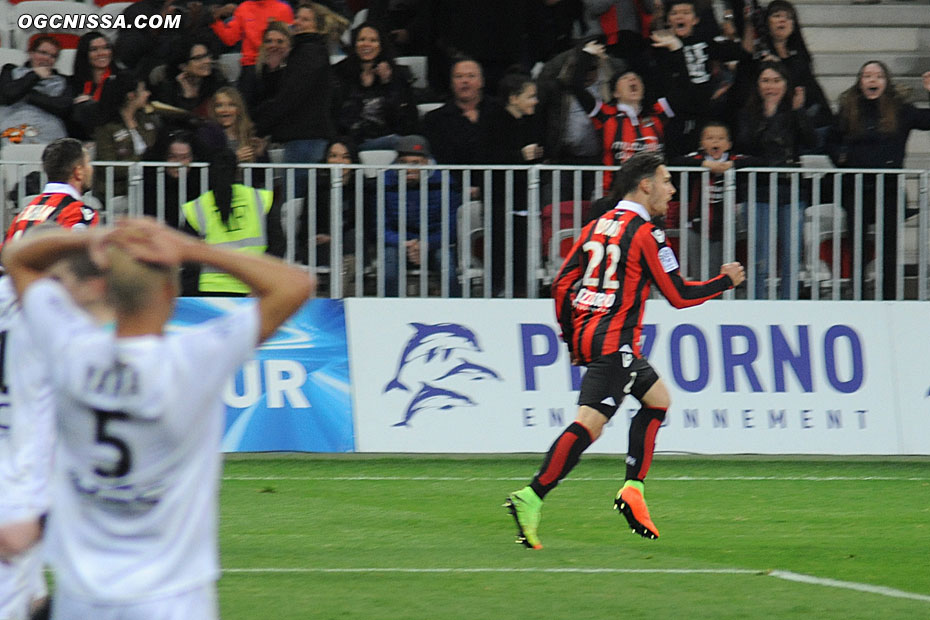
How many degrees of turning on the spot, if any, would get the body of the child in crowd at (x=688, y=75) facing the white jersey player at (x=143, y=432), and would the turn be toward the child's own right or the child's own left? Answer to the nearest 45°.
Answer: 0° — they already face them

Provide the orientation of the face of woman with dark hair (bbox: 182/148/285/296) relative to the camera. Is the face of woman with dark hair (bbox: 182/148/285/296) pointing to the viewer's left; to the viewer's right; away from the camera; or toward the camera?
away from the camera

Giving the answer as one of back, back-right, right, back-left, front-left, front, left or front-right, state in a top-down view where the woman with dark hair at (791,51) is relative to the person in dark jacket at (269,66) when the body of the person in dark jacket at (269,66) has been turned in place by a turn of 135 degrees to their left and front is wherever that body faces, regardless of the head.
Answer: front-right

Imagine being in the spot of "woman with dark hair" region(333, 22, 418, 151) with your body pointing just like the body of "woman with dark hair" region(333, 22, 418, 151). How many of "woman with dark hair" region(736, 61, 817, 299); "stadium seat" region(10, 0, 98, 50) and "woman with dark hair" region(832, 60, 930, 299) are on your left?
2

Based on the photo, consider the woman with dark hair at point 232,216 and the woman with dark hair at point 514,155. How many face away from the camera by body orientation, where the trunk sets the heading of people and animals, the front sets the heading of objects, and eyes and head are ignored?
1

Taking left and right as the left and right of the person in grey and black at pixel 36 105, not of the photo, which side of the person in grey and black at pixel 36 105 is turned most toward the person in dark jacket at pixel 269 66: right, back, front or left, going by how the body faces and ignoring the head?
left

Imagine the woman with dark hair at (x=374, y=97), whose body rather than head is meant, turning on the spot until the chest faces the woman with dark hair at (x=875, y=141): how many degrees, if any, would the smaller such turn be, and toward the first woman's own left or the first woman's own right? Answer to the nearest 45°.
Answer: approximately 90° to the first woman's own left

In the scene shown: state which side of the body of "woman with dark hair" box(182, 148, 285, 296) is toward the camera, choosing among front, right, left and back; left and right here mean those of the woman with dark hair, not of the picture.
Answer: back

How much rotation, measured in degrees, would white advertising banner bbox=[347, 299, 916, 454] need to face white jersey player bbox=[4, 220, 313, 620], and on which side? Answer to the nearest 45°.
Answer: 0° — it already faces them
